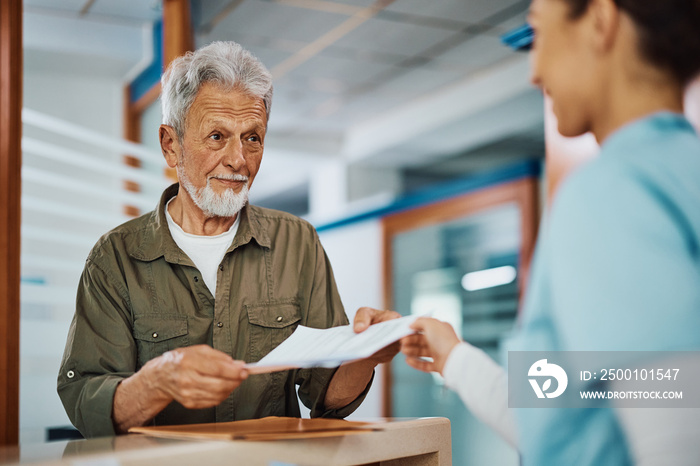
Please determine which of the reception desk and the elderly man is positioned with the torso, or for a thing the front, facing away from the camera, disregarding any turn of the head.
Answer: the reception desk

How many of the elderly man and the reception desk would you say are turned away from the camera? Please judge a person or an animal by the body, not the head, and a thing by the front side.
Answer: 1

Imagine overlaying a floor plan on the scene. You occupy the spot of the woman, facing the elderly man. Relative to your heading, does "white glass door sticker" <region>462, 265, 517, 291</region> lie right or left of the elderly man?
right

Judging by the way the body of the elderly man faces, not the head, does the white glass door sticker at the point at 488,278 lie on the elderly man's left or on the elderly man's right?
on the elderly man's left

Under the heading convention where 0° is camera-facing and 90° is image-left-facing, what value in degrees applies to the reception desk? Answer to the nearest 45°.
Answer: approximately 180°
